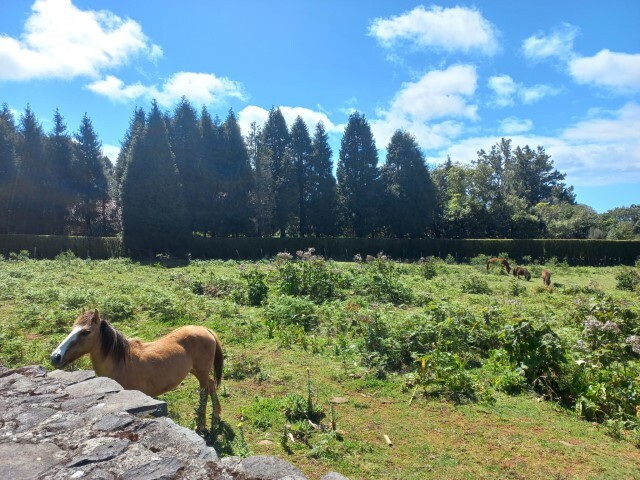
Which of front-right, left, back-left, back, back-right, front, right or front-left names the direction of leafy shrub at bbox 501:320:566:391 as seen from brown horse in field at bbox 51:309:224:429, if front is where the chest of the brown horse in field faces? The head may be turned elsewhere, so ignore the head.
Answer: back

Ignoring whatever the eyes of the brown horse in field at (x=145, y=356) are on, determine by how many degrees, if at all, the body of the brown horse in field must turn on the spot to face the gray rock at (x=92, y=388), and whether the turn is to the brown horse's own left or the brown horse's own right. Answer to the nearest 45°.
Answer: approximately 90° to the brown horse's own left

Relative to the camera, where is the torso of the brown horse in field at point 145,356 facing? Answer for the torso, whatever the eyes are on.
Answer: to the viewer's left

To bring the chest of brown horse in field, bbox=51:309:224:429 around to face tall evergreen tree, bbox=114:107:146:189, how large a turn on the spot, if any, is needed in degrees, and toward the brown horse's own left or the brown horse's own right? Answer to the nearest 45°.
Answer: approximately 90° to the brown horse's own right

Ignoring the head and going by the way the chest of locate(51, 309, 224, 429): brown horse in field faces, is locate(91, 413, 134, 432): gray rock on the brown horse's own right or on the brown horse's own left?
on the brown horse's own left

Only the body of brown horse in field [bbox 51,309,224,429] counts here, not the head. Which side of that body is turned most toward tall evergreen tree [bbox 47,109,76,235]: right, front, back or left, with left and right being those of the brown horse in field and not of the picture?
right

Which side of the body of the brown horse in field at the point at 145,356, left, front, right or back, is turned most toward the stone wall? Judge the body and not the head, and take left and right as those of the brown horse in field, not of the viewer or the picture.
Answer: left

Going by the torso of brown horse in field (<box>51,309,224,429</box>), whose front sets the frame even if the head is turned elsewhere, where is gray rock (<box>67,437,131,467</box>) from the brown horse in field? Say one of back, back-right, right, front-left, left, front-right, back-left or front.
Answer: left

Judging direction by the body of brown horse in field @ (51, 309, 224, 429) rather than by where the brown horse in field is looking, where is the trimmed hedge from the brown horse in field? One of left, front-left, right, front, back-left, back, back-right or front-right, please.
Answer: back-right

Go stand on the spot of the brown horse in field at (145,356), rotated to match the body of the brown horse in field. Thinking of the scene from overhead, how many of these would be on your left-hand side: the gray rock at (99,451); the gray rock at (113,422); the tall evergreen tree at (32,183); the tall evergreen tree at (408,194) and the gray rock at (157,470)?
3
